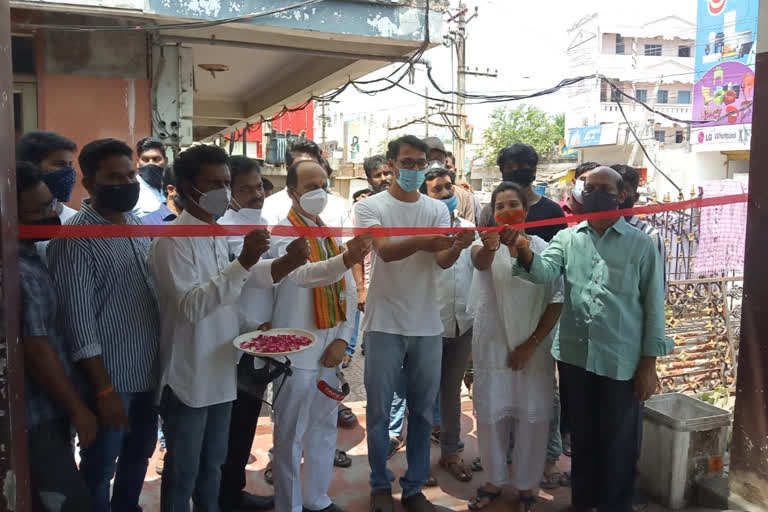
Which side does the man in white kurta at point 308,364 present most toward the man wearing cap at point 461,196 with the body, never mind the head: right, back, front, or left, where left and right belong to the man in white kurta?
left

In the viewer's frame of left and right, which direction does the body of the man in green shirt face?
facing the viewer and to the left of the viewer

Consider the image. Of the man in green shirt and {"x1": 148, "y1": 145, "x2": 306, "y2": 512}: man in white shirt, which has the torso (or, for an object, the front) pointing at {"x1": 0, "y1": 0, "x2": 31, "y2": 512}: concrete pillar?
the man in green shirt

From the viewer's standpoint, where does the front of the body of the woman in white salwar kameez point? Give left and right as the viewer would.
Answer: facing the viewer

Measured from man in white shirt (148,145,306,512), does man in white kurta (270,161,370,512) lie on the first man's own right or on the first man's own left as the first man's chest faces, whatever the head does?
on the first man's own left

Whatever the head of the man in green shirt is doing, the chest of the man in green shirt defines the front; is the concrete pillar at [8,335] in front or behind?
in front

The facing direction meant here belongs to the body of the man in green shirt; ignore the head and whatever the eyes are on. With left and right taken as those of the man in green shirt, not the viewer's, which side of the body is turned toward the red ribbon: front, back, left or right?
front

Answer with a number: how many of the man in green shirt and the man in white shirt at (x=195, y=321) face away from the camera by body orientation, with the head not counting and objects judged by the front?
0

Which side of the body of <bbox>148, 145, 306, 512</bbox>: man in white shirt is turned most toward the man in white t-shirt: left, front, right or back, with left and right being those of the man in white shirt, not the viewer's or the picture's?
left

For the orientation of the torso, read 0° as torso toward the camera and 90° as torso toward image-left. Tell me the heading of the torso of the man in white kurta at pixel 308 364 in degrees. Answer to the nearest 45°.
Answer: approximately 315°

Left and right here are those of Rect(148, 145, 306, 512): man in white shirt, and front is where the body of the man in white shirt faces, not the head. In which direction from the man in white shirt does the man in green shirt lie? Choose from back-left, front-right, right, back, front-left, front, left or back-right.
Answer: front-left

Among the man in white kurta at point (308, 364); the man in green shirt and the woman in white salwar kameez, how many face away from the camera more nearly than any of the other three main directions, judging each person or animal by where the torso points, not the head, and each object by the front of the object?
0

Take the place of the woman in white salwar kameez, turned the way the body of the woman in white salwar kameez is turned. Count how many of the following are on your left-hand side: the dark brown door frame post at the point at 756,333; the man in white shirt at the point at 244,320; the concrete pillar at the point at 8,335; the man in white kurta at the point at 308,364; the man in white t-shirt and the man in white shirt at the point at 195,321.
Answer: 1

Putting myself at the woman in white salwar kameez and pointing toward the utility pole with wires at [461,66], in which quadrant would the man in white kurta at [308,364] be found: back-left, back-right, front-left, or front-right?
back-left

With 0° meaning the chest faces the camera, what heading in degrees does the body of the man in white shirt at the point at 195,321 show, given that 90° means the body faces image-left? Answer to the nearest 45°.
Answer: approximately 315°
